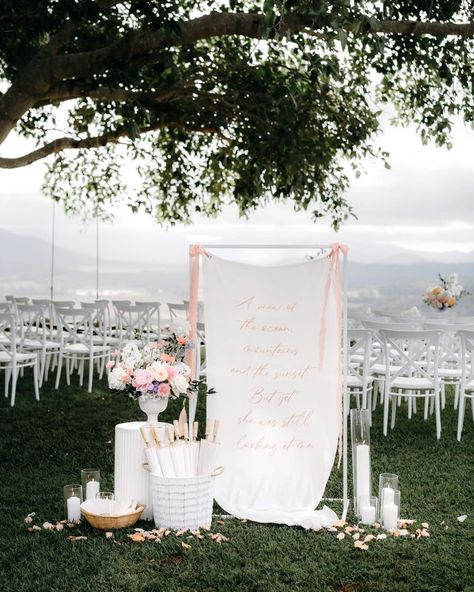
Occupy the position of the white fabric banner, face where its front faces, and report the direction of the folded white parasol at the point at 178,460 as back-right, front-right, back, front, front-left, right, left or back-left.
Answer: front-right

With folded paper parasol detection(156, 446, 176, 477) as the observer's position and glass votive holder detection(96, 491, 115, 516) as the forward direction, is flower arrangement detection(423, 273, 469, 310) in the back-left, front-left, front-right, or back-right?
back-right

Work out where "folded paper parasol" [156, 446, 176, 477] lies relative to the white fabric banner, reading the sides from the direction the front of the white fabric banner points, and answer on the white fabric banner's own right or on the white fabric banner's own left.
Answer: on the white fabric banner's own right

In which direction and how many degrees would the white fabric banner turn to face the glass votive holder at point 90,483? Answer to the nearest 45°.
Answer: approximately 90° to its right

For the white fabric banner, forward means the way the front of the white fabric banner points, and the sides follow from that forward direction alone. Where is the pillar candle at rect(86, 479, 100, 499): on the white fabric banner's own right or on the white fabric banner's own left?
on the white fabric banner's own right

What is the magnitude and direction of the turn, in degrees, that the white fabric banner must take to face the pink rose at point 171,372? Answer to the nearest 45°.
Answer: approximately 45° to its right

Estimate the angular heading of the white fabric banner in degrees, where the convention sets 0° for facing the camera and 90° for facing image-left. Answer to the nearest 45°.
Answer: approximately 0°
